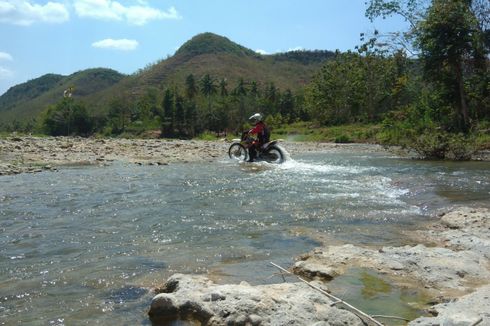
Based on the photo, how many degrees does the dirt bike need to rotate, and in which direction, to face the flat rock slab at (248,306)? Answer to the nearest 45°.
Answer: approximately 90° to its left

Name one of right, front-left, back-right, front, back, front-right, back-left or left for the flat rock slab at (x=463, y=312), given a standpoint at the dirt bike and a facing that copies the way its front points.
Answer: left

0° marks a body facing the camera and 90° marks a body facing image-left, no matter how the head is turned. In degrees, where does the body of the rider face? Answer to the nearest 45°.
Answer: approximately 90°

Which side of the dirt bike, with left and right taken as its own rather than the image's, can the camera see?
left

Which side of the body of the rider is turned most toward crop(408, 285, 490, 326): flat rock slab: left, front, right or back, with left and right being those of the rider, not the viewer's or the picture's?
left

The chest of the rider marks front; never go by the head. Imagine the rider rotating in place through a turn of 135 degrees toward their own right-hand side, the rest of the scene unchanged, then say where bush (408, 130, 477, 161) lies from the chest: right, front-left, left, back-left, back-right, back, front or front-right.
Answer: front-right

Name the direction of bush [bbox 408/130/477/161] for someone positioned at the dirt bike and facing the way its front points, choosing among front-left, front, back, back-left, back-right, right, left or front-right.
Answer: back

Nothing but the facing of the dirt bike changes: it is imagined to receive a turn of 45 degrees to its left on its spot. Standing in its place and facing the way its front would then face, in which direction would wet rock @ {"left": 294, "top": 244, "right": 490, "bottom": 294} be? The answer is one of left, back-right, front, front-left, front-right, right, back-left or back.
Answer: front-left
